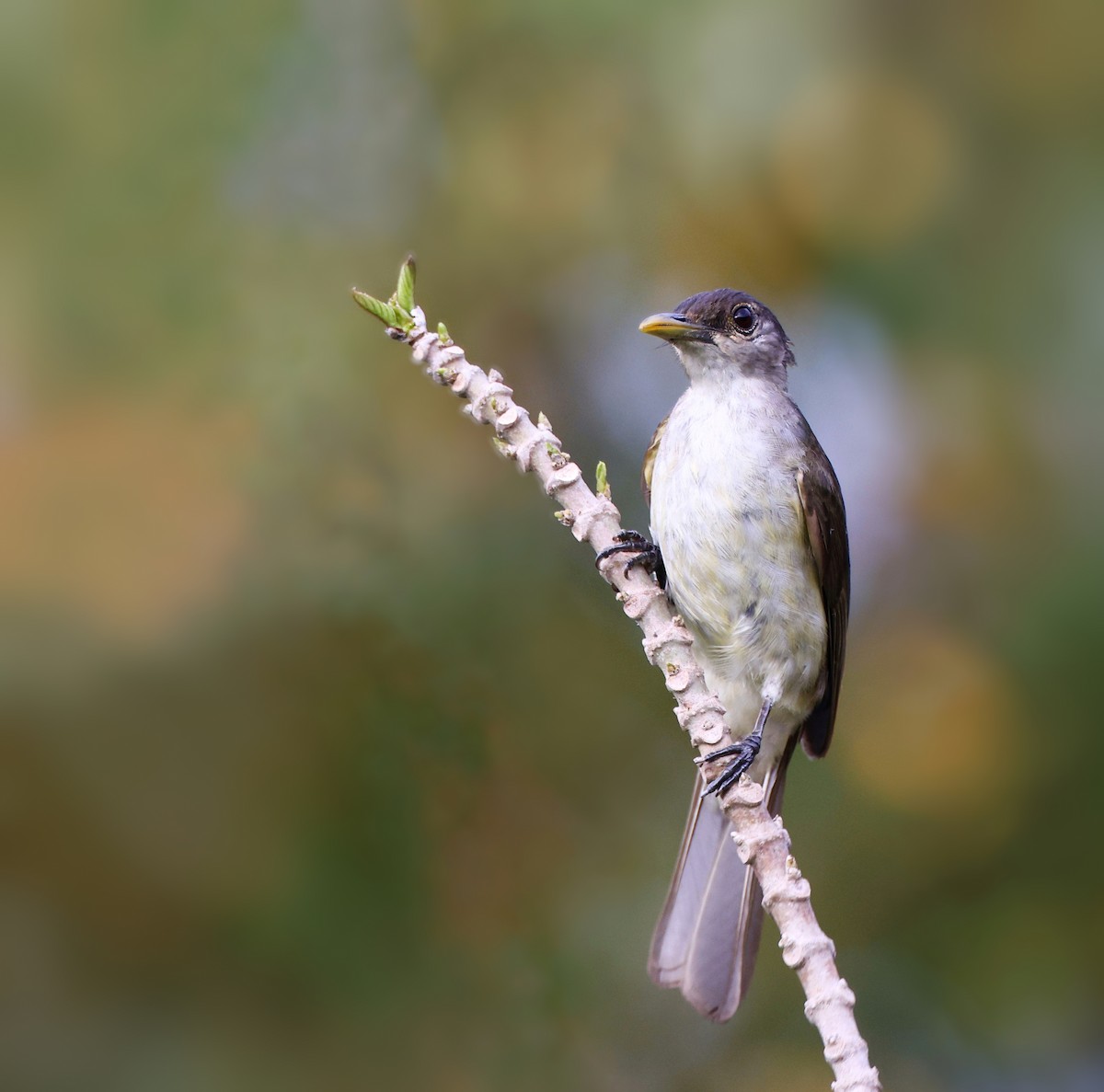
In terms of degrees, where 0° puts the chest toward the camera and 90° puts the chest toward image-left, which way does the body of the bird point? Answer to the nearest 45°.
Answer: approximately 45°
